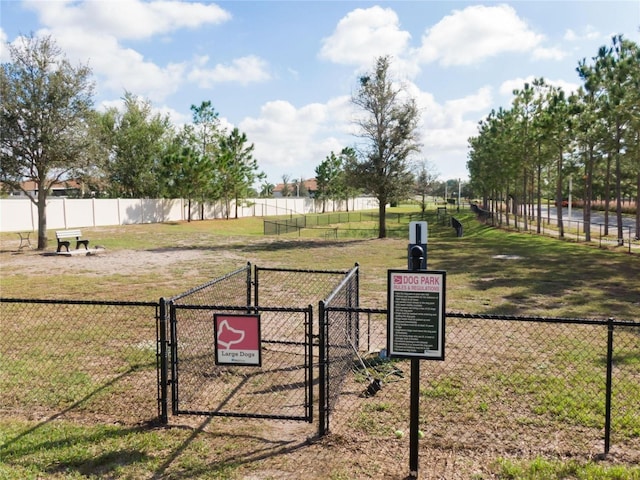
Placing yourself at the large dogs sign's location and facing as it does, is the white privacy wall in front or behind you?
behind

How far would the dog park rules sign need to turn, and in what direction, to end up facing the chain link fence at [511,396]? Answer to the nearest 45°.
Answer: approximately 135° to its left

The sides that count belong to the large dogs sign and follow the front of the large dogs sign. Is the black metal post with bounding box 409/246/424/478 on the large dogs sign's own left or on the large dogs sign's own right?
on the large dogs sign's own left

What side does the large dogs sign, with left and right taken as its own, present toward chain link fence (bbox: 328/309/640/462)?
left

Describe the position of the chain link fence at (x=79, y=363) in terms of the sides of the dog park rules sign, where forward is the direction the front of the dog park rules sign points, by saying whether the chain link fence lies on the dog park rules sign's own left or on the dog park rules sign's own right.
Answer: on the dog park rules sign's own right

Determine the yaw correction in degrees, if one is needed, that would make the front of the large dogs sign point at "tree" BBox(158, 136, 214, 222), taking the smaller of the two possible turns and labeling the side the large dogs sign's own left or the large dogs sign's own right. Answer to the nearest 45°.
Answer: approximately 180°

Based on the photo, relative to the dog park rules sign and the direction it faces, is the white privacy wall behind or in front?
behind

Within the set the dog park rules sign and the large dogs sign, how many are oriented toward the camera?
2

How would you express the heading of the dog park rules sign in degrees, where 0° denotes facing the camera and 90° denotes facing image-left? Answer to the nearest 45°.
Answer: approximately 0°

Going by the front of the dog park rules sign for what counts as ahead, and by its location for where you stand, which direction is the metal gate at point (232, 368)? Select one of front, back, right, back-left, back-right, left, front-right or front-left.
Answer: back-right
